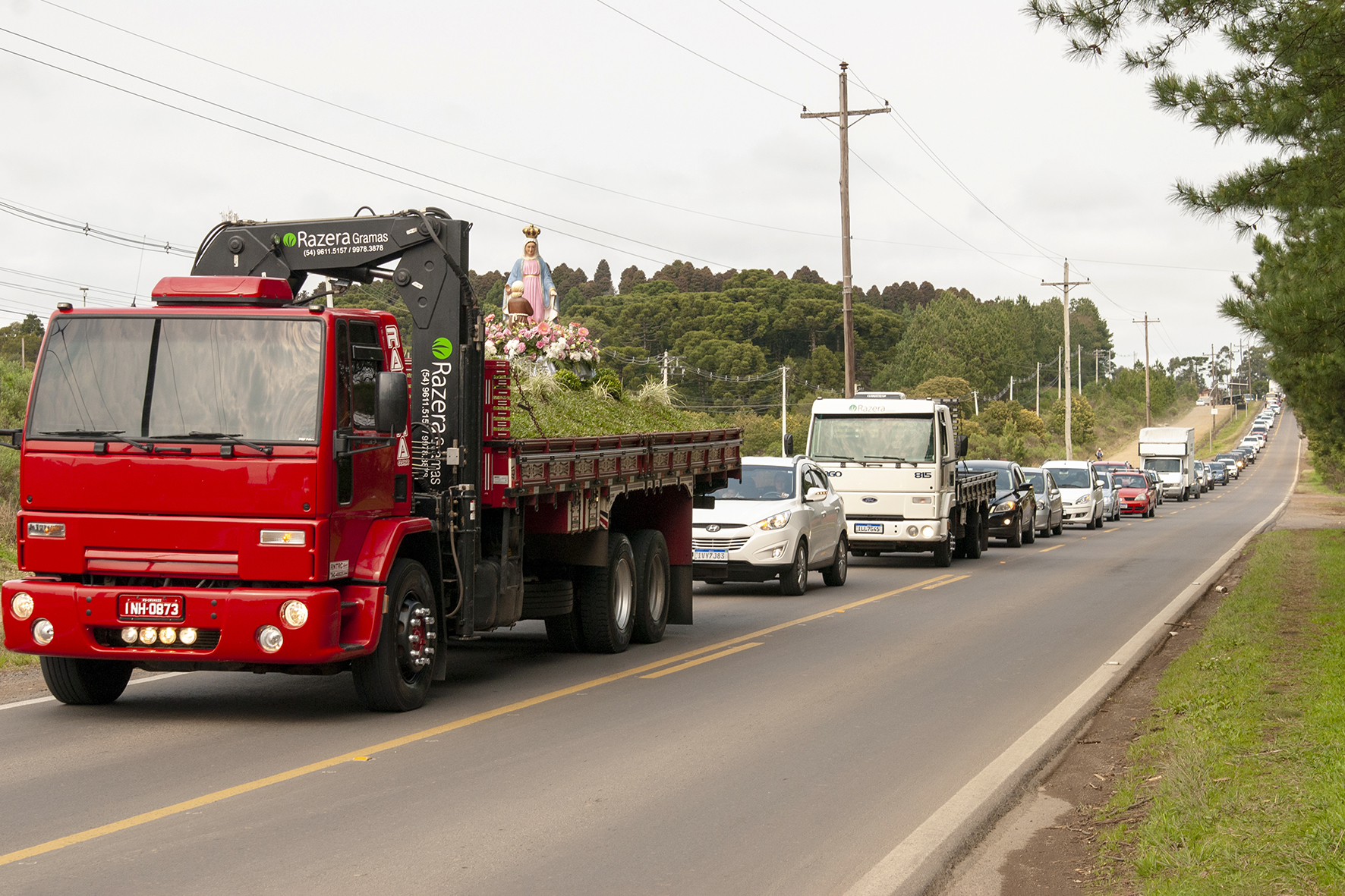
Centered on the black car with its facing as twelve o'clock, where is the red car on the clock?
The red car is roughly at 5 o'clock from the black car.

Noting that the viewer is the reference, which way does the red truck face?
facing the viewer and to the left of the viewer

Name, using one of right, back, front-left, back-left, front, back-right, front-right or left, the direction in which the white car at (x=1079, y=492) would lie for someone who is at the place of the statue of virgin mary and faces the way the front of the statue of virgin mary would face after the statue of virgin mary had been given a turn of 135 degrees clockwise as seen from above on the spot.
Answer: right

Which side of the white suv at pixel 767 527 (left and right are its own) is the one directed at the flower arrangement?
front

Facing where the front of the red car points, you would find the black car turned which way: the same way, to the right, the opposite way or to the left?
the same way

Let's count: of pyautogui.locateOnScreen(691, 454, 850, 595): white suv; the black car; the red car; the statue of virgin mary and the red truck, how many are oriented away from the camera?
0

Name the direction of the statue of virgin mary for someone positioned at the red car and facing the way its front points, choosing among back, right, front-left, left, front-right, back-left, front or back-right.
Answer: front-left

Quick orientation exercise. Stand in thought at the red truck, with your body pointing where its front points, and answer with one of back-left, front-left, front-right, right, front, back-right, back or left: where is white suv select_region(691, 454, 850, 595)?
back

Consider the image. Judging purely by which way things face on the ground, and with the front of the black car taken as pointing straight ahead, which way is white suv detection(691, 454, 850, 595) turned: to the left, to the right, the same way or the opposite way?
the same way

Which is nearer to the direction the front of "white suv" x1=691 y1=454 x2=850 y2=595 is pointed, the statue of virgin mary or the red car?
the statue of virgin mary

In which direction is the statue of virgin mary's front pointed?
toward the camera

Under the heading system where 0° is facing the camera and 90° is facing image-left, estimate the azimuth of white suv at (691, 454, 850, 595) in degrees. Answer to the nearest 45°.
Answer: approximately 45°

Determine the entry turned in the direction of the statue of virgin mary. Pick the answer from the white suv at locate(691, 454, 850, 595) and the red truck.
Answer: the white suv

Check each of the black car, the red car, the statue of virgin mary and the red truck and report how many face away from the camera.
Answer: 0
